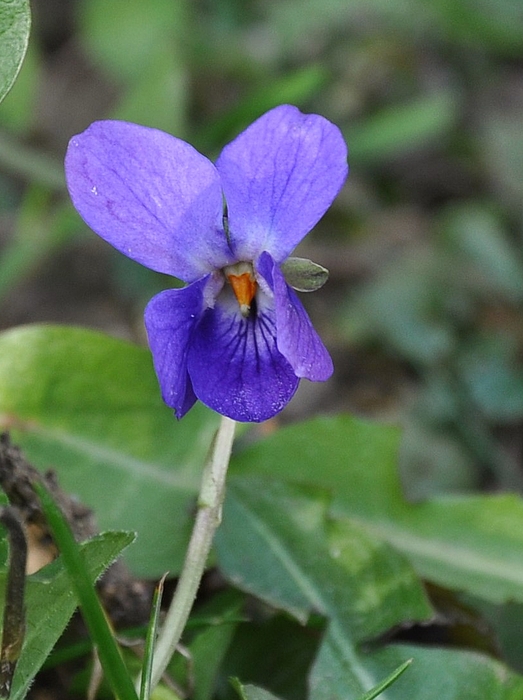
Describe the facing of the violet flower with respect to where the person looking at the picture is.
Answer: facing the viewer
